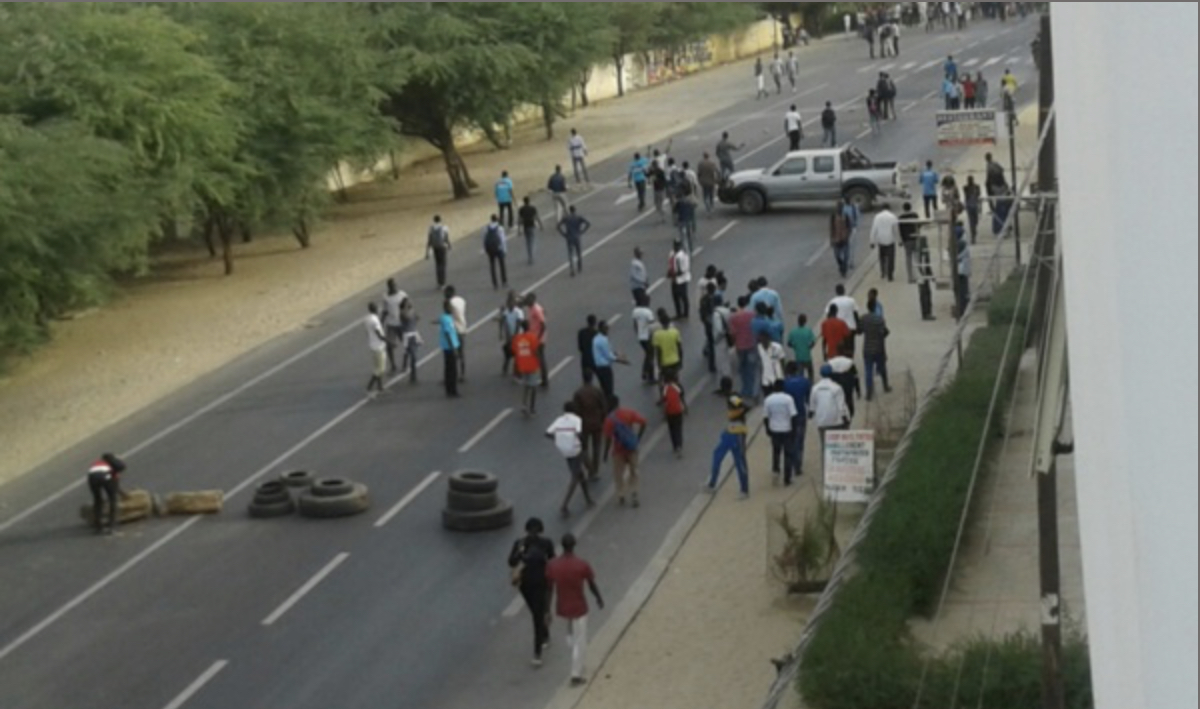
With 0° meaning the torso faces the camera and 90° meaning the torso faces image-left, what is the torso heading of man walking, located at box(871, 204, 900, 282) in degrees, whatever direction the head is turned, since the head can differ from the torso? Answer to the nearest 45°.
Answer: approximately 180°

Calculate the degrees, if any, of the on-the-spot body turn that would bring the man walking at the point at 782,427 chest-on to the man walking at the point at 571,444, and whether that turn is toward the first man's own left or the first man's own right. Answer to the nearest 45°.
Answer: approximately 90° to the first man's own left

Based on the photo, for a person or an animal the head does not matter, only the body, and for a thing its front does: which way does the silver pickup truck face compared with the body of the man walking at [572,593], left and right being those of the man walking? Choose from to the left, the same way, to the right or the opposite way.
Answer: to the left

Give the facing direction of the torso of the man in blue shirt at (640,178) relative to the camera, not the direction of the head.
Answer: away from the camera

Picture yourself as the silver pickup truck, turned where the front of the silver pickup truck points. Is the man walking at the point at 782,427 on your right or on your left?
on your left

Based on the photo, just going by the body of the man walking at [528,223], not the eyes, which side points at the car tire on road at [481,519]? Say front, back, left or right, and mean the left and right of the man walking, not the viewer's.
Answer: back

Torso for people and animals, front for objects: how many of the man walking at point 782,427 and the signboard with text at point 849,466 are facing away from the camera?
1

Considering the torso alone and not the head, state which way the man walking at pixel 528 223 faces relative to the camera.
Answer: away from the camera

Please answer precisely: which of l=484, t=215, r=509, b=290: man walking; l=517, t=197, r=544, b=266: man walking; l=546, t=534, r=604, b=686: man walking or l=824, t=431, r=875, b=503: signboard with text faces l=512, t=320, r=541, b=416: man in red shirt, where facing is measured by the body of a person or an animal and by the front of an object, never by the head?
l=546, t=534, r=604, b=686: man walking

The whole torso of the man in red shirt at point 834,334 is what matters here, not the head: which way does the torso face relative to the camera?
away from the camera

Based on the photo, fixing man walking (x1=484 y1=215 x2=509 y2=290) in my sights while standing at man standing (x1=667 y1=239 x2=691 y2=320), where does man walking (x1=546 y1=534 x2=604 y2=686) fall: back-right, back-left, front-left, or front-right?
back-left

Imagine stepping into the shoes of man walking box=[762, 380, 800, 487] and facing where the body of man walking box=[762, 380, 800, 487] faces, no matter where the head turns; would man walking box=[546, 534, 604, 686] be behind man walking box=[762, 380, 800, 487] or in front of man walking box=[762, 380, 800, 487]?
behind

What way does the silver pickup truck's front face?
to the viewer's left

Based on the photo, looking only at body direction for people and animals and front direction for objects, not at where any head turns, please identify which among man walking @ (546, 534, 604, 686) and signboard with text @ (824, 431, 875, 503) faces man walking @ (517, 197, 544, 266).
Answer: man walking @ (546, 534, 604, 686)

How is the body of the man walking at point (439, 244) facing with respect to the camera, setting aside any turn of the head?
away from the camera
